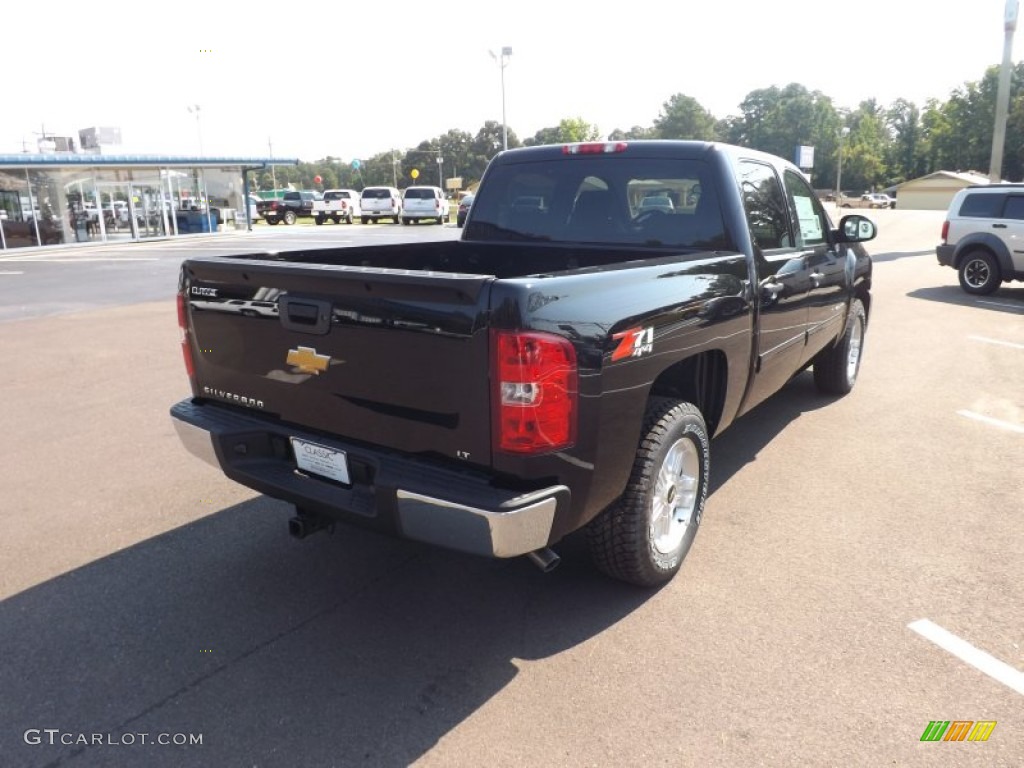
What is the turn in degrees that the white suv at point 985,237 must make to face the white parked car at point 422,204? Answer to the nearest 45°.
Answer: approximately 135° to its left

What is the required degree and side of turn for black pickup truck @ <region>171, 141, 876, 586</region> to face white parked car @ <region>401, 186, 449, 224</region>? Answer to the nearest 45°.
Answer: approximately 45° to its left

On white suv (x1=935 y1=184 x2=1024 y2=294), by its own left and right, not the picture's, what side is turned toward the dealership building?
back

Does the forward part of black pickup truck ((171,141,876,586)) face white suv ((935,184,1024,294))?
yes

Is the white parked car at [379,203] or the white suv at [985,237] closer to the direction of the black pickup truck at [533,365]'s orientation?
the white suv

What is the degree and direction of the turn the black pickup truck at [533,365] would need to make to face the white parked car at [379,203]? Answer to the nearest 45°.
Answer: approximately 45° to its left

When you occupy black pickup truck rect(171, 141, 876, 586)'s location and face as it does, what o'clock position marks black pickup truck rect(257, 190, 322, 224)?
black pickup truck rect(257, 190, 322, 224) is roughly at 10 o'clock from black pickup truck rect(171, 141, 876, 586).

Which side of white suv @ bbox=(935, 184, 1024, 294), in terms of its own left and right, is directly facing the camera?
right

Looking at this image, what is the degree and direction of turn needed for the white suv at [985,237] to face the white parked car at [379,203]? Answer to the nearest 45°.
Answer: approximately 135° to its left

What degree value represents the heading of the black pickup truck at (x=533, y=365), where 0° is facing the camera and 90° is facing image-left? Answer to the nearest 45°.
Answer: approximately 225°
